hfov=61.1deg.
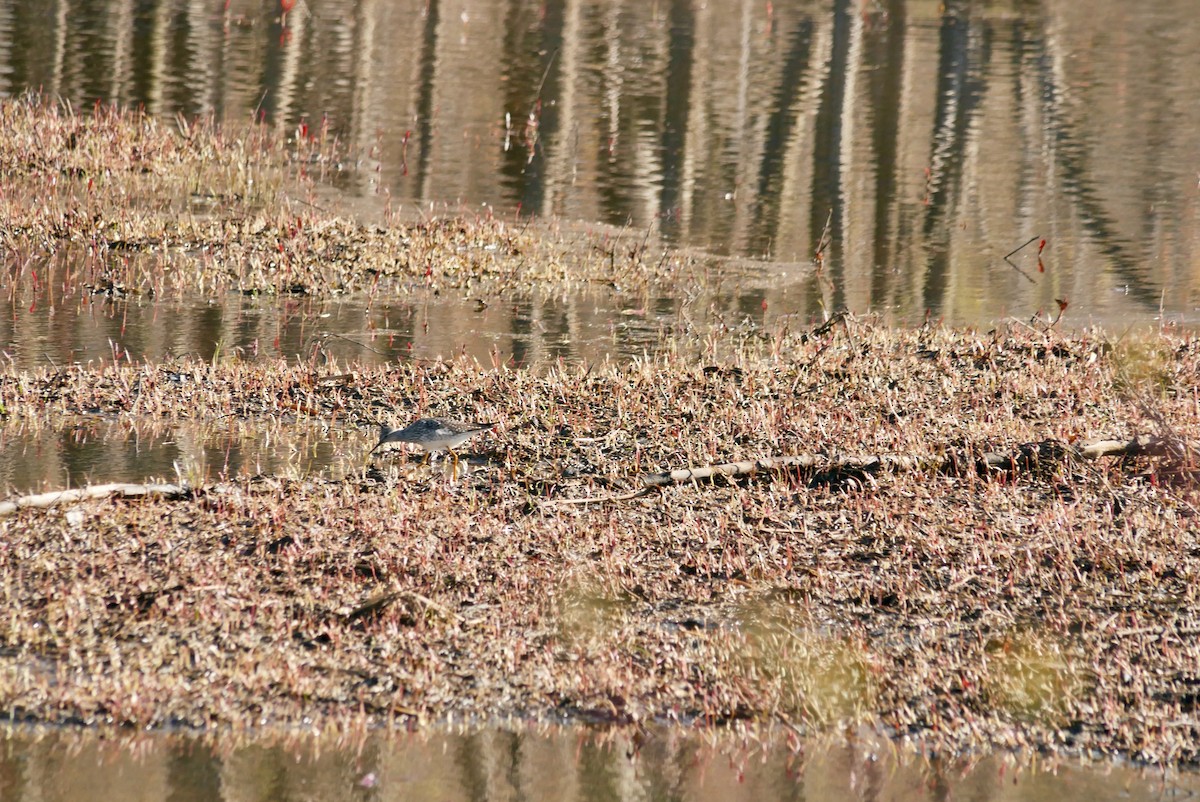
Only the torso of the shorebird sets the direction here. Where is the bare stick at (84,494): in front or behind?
in front

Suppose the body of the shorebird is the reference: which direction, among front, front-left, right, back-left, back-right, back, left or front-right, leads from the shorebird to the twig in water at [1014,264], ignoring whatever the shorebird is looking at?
back-right

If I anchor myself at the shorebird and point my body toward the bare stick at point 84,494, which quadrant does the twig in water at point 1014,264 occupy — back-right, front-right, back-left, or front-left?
back-right

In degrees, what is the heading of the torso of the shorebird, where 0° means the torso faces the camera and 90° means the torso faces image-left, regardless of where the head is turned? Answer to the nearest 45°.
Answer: approximately 90°

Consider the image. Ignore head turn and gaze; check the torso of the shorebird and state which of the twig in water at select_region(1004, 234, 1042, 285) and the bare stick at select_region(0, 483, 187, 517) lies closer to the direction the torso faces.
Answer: the bare stick
